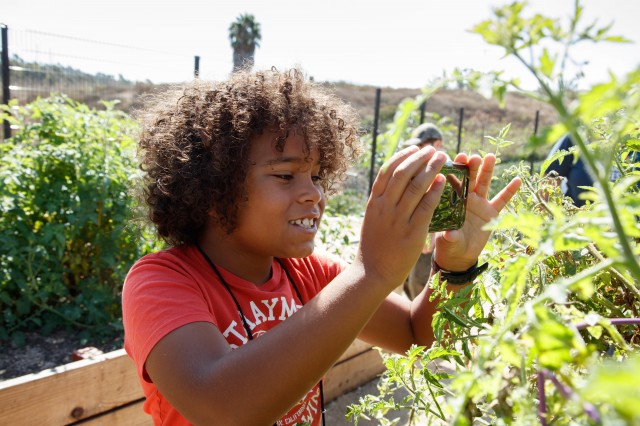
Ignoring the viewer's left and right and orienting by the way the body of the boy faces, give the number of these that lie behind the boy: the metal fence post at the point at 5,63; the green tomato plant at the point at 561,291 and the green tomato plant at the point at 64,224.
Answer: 2

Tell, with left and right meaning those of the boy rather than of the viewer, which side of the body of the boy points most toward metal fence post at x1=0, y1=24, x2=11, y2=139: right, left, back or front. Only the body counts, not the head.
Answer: back

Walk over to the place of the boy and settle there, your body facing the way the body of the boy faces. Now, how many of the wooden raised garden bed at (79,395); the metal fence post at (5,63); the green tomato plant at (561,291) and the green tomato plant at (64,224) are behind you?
3

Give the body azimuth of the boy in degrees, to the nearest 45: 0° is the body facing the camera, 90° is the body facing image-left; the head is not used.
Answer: approximately 315°

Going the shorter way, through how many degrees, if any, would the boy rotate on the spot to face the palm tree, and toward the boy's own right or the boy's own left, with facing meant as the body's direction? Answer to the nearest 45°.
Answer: approximately 135° to the boy's own left

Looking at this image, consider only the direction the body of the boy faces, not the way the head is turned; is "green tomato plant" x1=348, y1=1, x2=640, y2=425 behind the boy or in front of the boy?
in front

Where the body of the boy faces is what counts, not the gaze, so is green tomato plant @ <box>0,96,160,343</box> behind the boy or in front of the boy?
behind

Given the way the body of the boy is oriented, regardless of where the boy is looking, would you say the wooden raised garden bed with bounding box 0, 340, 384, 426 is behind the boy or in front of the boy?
behind
